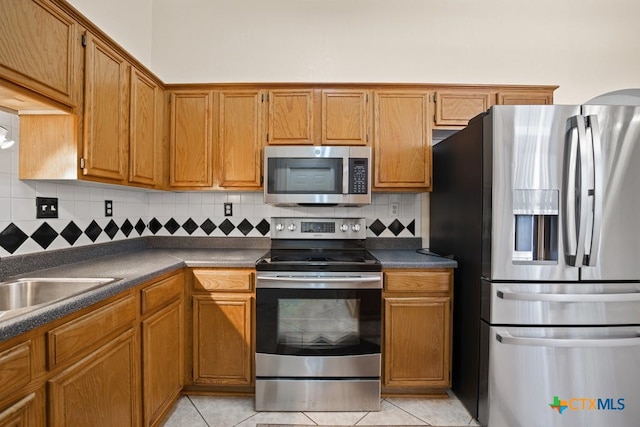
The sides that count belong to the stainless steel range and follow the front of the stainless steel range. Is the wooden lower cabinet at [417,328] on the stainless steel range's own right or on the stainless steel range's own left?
on the stainless steel range's own left

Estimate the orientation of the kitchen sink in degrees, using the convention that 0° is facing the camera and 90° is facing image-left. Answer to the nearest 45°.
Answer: approximately 315°

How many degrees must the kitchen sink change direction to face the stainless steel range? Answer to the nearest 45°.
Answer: approximately 45° to its left

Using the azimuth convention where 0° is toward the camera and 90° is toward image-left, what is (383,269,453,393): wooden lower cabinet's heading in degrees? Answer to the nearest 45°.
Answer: approximately 0°

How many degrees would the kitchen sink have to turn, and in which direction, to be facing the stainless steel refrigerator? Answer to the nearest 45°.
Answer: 0° — it already faces it

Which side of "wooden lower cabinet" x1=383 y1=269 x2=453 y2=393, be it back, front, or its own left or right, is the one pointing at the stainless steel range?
right

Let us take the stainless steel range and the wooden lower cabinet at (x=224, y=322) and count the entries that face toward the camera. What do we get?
2
